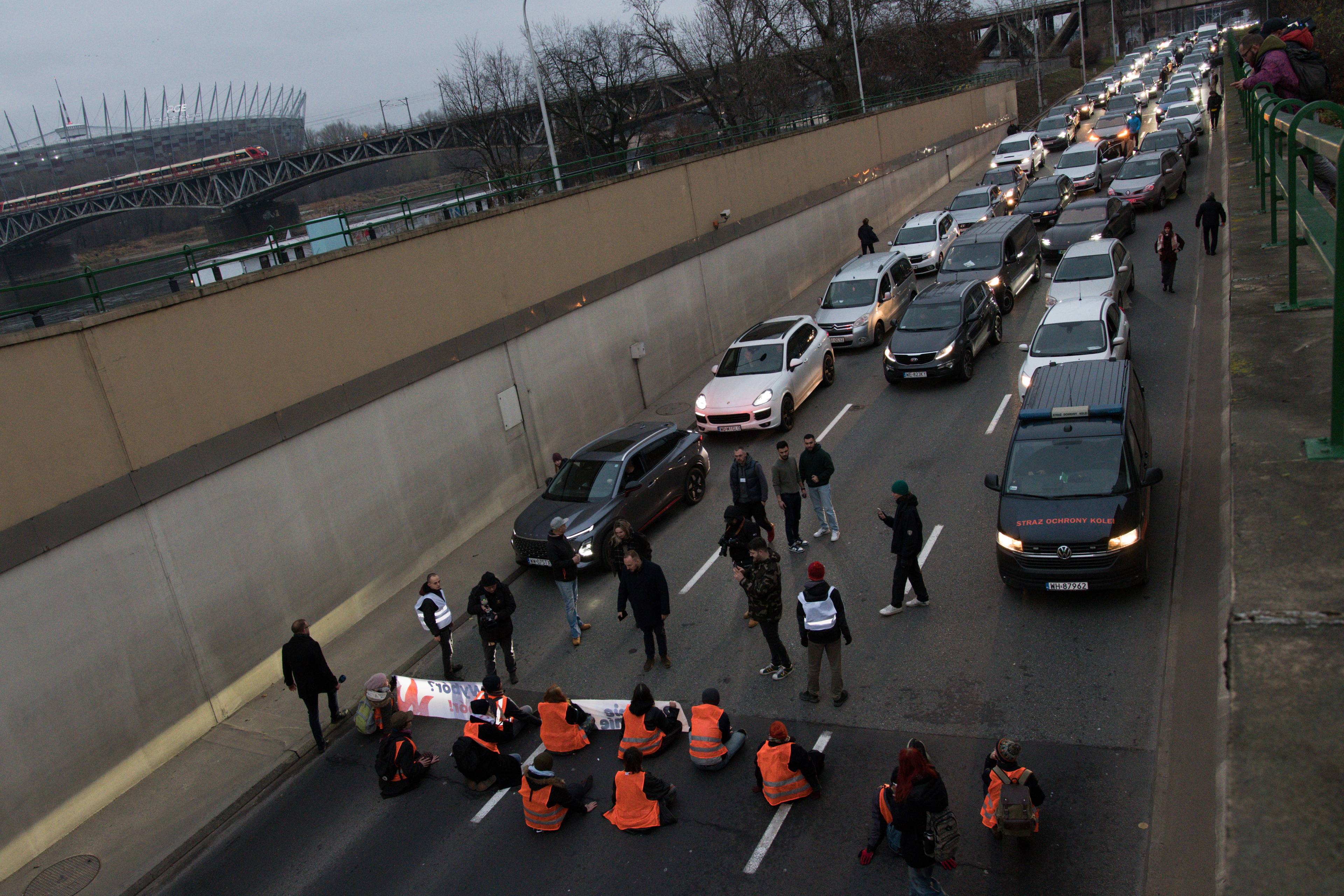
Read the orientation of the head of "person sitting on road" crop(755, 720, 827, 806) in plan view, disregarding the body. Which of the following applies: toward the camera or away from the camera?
away from the camera

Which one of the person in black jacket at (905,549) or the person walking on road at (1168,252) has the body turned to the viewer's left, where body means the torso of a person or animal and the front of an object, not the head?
the person in black jacket

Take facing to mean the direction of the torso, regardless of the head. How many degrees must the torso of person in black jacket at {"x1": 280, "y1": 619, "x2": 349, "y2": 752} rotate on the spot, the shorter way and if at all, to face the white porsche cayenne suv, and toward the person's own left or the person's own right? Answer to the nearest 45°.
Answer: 0° — they already face it

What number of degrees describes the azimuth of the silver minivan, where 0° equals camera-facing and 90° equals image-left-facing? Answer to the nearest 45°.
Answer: approximately 45°

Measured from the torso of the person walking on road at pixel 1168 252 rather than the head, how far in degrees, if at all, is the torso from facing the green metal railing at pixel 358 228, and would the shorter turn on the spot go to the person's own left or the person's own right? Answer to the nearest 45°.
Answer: approximately 45° to the person's own right

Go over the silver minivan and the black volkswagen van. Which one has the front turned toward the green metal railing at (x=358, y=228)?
the silver minivan

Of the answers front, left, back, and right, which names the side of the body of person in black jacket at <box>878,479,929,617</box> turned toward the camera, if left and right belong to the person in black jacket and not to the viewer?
left

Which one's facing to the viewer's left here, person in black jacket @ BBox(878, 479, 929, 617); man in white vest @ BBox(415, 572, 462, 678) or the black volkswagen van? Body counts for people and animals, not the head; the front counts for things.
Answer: the person in black jacket

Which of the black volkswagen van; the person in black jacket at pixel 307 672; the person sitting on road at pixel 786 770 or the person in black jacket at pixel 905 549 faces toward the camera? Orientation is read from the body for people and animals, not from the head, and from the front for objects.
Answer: the black volkswagen van

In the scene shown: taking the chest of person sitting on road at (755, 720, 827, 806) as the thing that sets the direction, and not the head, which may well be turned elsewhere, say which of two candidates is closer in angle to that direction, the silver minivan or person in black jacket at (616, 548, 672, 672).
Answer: the silver minivan

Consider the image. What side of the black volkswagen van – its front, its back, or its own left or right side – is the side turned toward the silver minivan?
back

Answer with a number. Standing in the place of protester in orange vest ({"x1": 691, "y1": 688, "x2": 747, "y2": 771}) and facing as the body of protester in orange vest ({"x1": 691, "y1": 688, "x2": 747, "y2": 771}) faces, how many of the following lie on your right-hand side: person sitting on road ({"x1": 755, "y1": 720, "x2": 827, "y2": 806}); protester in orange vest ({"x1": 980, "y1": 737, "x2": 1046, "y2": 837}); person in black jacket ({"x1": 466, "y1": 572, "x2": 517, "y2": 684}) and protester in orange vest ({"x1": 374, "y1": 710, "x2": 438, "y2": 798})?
2
